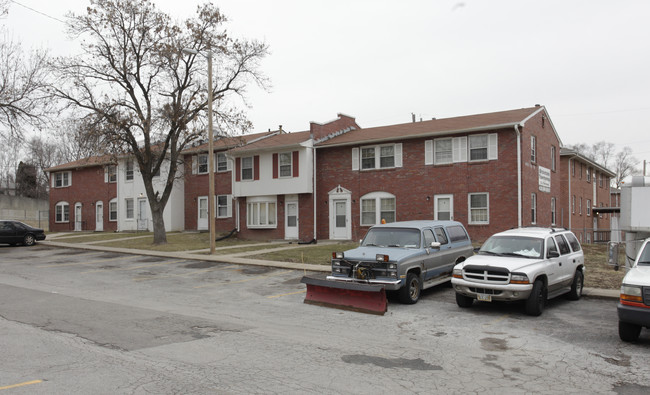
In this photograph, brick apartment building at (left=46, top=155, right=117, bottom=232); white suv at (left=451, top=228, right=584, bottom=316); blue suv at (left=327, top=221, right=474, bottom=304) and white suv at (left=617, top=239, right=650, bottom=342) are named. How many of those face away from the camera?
0

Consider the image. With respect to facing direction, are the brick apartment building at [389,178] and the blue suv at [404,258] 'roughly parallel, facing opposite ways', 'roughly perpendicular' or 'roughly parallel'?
roughly parallel

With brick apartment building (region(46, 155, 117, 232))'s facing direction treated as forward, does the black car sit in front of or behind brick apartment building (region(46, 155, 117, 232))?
in front

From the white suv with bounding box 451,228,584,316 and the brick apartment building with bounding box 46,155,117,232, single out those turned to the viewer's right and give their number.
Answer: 0

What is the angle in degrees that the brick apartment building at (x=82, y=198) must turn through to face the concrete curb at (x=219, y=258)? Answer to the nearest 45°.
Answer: approximately 45° to its left

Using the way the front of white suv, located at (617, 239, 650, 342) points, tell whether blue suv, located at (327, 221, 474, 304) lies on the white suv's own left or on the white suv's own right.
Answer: on the white suv's own right

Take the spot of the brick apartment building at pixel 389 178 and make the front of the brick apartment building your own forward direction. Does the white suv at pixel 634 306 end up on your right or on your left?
on your left

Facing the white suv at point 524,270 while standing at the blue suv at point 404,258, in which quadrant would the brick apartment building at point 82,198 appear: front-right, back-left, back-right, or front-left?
back-left

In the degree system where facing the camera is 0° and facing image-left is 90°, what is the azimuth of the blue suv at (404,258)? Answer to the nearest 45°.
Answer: approximately 45°

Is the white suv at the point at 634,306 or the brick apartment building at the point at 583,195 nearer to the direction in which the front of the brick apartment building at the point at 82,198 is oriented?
the white suv
